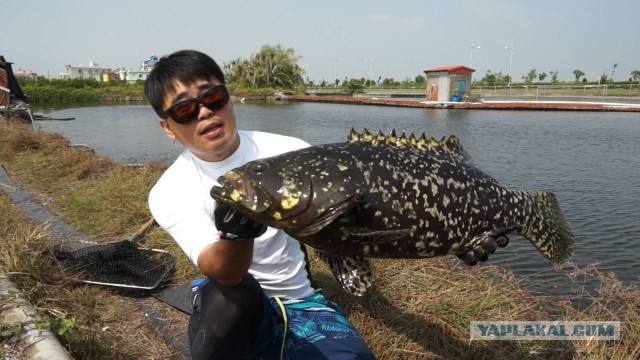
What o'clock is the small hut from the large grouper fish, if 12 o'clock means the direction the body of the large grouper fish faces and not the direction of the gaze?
The small hut is roughly at 3 o'clock from the large grouper fish.

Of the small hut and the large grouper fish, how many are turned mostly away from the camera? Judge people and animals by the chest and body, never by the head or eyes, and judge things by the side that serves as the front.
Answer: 0

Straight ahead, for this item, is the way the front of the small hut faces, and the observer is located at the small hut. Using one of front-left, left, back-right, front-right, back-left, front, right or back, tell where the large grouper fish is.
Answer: front-left

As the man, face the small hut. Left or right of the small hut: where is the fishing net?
left

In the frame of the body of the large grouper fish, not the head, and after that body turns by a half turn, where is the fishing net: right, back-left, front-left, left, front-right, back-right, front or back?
back-left

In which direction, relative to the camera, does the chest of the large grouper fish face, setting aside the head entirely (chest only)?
to the viewer's left

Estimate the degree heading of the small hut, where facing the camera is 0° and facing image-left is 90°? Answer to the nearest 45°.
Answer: approximately 45°
